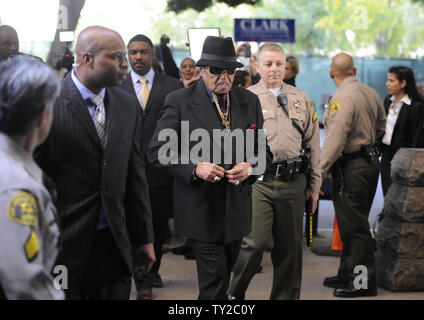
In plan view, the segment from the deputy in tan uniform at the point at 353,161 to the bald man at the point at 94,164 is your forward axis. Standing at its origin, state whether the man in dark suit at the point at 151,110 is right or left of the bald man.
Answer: right

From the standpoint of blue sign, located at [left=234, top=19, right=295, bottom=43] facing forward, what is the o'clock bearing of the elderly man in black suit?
The elderly man in black suit is roughly at 12 o'clock from the blue sign.

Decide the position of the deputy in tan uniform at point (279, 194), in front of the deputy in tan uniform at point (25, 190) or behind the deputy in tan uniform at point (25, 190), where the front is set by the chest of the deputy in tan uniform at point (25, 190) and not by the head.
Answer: in front

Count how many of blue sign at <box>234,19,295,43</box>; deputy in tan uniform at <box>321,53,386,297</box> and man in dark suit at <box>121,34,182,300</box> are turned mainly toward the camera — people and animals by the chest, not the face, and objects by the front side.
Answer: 2

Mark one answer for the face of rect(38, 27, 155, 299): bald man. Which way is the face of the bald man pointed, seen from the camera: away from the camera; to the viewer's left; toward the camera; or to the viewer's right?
to the viewer's right

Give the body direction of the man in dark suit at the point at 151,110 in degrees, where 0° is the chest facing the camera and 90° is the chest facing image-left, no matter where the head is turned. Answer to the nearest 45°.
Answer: approximately 0°

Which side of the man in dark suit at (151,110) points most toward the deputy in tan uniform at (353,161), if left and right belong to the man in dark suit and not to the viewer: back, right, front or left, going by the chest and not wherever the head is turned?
left

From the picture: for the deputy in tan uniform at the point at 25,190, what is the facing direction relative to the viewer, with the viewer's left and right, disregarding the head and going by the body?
facing away from the viewer and to the right of the viewer

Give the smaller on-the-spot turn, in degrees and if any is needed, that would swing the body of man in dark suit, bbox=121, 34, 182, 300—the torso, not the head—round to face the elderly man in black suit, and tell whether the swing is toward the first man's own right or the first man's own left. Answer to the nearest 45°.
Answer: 0° — they already face them

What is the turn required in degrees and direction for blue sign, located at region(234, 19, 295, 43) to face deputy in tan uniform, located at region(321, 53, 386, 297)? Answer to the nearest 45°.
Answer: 0° — it already faces them

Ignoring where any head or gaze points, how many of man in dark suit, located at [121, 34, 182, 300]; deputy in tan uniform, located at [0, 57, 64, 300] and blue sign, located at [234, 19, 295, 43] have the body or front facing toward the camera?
2
